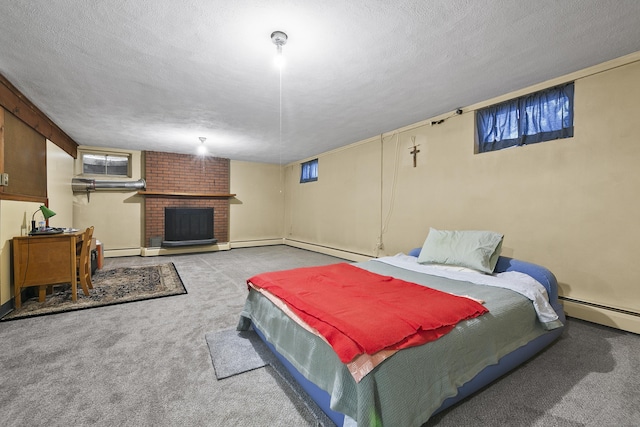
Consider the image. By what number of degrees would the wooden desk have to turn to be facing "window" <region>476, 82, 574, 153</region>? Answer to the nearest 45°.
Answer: approximately 45° to its right

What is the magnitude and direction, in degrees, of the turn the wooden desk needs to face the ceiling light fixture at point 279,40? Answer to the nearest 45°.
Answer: approximately 45° to its right

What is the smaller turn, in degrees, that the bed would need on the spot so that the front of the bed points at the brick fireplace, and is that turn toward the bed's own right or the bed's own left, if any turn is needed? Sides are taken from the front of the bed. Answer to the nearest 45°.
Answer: approximately 90° to the bed's own right

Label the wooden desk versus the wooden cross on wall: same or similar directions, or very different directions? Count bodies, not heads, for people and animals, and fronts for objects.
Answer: very different directions

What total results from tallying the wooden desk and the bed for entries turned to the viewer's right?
1

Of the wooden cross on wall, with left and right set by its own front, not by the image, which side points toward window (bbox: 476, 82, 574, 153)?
left

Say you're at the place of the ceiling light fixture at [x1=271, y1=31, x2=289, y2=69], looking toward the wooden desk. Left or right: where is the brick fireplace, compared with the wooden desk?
right

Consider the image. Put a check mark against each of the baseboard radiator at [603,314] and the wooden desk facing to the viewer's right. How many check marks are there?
1

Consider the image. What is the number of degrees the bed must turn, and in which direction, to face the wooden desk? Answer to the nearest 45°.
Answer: approximately 45° to its right

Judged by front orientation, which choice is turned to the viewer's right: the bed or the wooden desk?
the wooden desk

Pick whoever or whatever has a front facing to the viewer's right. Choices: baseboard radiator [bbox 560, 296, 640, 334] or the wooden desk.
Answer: the wooden desk

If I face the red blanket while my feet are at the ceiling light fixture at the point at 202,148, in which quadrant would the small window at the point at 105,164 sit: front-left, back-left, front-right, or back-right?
back-right

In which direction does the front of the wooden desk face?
to the viewer's right

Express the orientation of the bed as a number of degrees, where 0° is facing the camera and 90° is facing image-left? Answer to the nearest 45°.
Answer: approximately 45°
